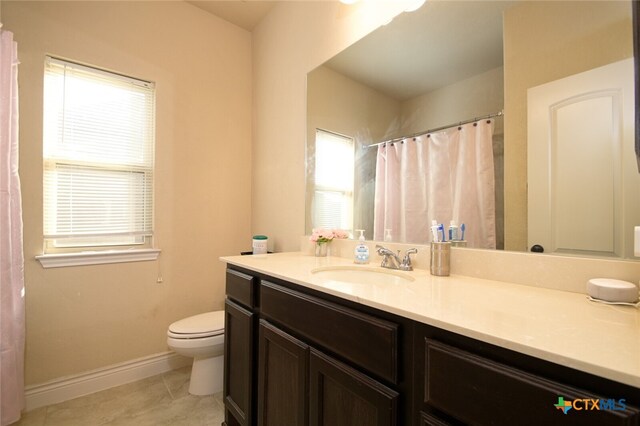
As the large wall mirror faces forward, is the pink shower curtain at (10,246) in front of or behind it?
in front

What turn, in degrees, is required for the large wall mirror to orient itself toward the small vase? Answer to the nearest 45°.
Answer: approximately 45° to its right

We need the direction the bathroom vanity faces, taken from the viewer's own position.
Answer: facing the viewer and to the left of the viewer

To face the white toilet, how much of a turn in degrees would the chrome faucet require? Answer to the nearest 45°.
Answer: approximately 45° to its right

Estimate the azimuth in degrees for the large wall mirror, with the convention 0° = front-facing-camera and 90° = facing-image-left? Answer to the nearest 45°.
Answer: approximately 45°

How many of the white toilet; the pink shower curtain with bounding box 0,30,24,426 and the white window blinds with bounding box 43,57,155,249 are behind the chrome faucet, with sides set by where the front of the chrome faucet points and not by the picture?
0

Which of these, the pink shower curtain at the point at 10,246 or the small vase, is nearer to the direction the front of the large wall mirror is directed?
the pink shower curtain

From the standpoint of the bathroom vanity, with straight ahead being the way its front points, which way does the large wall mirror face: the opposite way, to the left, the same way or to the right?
the same way

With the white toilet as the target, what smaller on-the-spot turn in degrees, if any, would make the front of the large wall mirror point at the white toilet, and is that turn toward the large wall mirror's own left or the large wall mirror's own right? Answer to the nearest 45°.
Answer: approximately 45° to the large wall mirror's own right

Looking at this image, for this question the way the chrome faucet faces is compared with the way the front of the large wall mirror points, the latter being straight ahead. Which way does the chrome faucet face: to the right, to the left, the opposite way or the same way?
the same way

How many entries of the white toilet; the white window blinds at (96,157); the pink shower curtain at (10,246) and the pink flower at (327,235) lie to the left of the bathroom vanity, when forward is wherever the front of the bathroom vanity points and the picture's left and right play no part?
0
